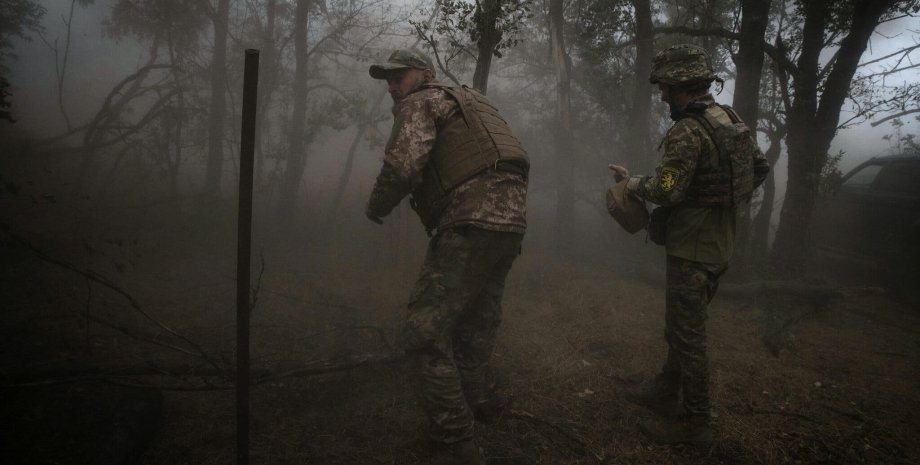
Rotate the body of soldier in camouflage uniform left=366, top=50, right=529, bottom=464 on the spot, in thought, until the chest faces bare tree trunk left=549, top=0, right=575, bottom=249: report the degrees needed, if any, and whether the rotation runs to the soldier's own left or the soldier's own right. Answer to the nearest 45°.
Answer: approximately 45° to the soldier's own right

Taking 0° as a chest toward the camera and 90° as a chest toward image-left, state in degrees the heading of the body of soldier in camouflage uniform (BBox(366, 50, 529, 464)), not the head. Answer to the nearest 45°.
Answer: approximately 135°

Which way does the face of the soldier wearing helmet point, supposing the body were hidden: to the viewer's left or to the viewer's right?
to the viewer's left

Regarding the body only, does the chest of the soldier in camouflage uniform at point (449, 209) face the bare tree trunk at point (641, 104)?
no

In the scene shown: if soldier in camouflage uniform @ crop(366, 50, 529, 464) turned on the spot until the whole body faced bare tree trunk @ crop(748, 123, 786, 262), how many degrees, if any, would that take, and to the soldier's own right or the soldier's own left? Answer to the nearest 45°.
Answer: approximately 90° to the soldier's own right

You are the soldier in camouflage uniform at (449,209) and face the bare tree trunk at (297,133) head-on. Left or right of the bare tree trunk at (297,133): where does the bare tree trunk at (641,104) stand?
right

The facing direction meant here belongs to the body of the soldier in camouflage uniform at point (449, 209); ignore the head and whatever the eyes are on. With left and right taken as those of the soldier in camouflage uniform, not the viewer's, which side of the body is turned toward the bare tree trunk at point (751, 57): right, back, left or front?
right

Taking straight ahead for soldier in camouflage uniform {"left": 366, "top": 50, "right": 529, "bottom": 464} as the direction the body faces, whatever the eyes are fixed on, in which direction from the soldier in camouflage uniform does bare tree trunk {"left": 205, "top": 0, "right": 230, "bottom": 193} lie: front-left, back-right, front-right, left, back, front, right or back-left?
front

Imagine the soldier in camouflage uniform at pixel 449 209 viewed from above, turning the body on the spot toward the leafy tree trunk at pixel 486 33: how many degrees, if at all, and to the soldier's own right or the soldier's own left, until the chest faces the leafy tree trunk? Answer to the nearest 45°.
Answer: approximately 45° to the soldier's own right

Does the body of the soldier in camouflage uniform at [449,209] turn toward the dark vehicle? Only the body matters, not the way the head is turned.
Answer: no

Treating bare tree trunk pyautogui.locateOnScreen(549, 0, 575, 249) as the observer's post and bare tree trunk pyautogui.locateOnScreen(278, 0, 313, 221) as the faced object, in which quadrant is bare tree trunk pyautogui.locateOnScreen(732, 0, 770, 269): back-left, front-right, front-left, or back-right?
back-left

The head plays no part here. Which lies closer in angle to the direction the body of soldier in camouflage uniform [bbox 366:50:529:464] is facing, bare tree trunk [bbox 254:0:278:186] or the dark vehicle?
the bare tree trunk

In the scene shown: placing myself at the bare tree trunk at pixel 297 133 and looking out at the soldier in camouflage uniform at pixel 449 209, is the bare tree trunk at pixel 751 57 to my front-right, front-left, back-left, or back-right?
front-left
